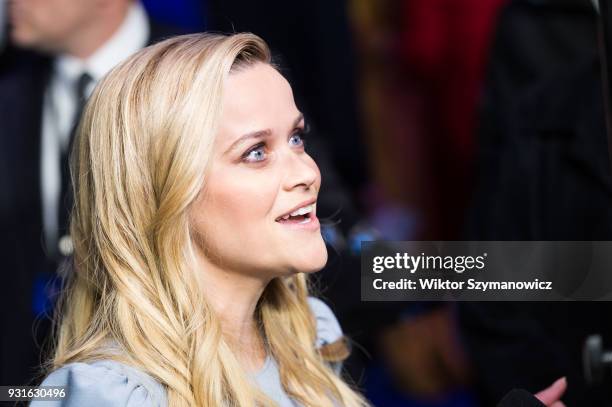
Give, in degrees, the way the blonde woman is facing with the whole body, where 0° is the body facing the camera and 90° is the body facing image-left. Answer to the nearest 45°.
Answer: approximately 315°

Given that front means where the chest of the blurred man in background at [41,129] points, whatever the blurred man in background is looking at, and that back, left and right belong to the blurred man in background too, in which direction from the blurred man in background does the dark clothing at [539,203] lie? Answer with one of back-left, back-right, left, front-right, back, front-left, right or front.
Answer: back-left

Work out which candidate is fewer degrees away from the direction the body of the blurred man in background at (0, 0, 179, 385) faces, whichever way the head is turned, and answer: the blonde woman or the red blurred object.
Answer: the blonde woman

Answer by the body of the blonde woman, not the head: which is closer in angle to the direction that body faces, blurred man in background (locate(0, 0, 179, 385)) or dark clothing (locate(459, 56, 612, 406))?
the dark clothing

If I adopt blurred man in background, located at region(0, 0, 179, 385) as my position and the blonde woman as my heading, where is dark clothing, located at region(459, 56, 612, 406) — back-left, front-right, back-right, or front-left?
front-left

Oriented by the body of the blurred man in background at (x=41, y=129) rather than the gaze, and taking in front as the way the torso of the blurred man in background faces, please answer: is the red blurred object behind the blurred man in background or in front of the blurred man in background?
behind

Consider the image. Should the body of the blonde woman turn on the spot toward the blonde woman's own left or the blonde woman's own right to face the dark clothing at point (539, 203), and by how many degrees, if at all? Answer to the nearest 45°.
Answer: approximately 90° to the blonde woman's own left

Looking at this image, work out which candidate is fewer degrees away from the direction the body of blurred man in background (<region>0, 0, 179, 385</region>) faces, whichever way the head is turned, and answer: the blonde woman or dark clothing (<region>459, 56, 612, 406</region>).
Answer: the blonde woman

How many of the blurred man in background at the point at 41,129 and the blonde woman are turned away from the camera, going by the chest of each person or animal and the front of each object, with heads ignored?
0

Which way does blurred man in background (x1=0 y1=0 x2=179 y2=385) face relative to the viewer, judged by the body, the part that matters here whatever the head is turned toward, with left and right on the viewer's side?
facing the viewer and to the left of the viewer

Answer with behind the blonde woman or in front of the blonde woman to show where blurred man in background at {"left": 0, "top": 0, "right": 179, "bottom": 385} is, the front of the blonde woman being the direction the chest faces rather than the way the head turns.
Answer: behind

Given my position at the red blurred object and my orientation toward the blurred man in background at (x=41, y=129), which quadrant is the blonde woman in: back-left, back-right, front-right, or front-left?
front-left

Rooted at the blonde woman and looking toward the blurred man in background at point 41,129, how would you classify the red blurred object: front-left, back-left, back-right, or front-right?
front-right
